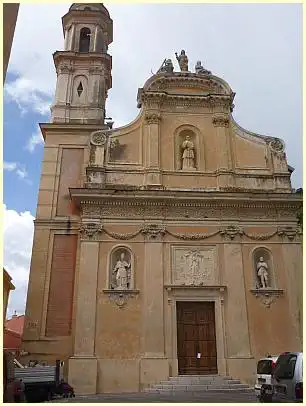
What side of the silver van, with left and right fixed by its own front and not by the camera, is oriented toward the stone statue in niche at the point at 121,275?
left

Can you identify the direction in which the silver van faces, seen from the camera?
facing away from the viewer and to the right of the viewer

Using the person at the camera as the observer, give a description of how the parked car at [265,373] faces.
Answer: facing away from the viewer and to the right of the viewer

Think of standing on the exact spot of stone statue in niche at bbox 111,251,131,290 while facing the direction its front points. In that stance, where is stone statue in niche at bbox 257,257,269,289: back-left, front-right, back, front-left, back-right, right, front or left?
left

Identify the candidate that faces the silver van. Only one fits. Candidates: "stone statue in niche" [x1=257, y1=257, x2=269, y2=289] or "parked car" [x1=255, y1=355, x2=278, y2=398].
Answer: the stone statue in niche

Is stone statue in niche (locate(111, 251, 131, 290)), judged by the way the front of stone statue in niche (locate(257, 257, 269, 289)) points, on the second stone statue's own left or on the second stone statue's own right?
on the second stone statue's own right
